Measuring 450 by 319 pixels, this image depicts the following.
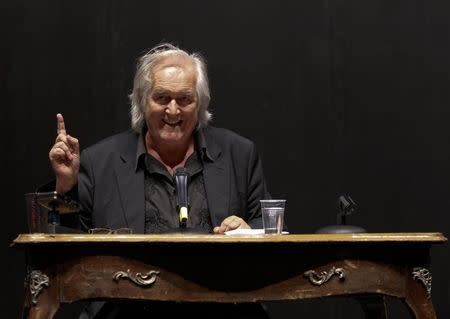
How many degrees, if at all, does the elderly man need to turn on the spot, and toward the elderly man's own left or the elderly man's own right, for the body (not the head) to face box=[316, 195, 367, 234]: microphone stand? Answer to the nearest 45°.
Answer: approximately 45° to the elderly man's own left

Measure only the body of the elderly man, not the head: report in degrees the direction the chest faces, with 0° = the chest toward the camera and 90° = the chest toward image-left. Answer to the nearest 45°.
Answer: approximately 0°

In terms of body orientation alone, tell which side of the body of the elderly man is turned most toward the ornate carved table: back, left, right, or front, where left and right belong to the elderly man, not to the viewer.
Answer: front
